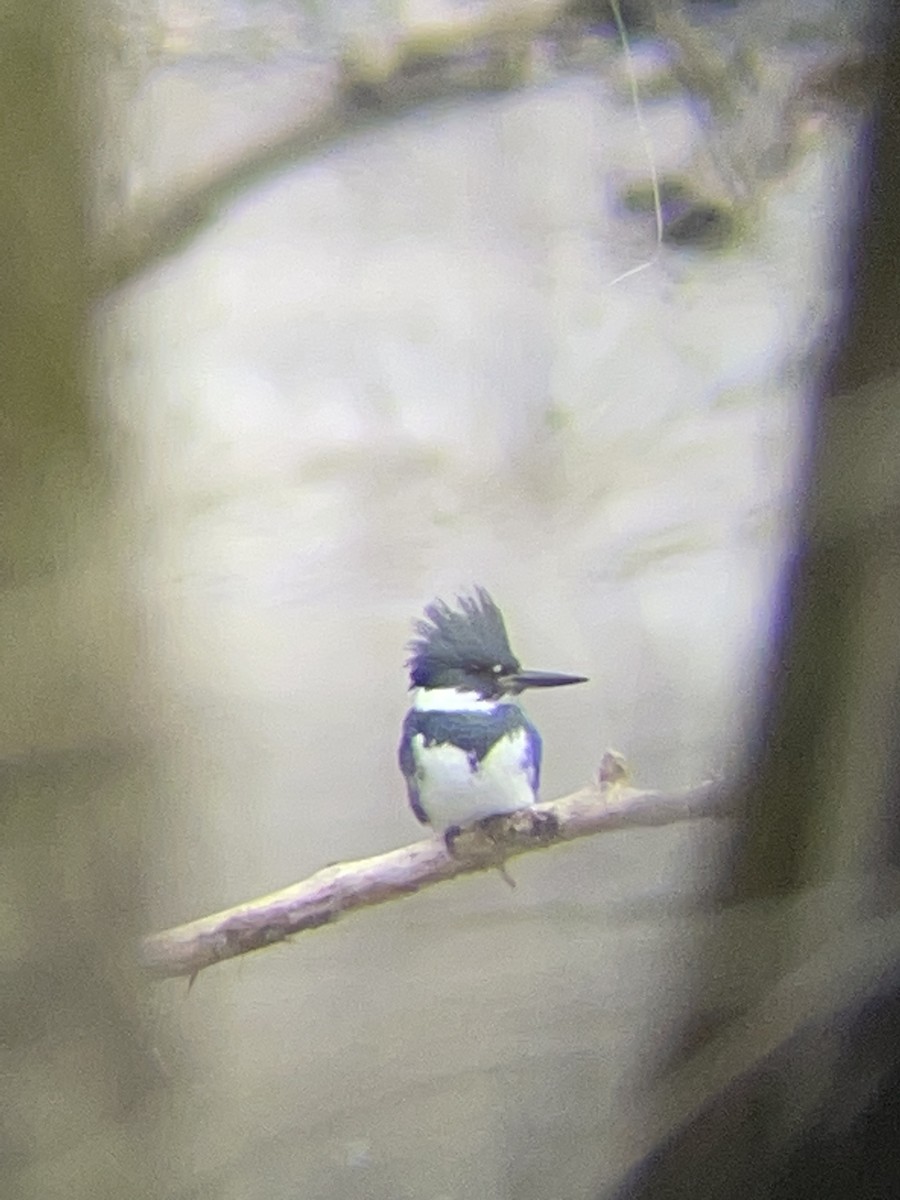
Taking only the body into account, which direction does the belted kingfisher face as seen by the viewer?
toward the camera
